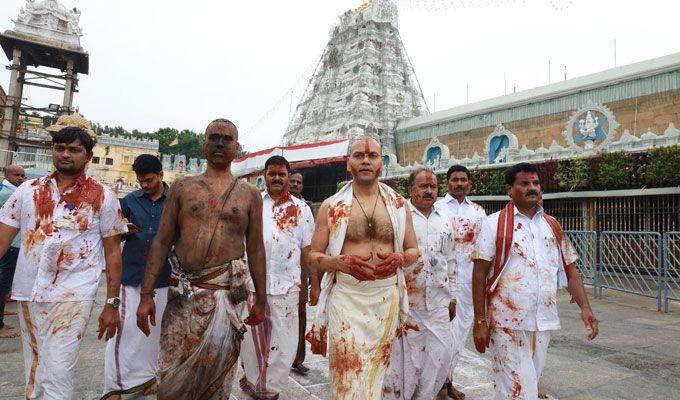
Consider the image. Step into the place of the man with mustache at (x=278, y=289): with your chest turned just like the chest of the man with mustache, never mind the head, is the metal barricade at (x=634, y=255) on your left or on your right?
on your left

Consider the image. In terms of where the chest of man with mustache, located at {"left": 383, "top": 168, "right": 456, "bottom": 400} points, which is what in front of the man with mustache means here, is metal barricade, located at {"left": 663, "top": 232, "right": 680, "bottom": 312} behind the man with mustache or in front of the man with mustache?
behind

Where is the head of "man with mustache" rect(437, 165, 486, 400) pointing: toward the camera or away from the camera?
toward the camera

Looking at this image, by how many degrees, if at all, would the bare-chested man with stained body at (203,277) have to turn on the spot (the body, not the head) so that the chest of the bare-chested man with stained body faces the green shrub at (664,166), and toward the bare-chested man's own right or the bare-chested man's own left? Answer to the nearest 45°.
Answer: approximately 90° to the bare-chested man's own left

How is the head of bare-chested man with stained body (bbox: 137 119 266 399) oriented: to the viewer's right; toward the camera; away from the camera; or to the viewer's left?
toward the camera

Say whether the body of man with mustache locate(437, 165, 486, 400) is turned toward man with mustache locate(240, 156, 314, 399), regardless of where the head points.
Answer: no

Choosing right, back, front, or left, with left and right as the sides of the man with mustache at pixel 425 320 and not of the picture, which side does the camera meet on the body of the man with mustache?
front

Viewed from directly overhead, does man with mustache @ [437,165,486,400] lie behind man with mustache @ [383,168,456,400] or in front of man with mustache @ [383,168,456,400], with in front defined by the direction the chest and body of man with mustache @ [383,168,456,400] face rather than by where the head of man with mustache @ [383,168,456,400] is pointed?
behind

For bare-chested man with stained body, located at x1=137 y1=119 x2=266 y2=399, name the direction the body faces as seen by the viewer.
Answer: toward the camera

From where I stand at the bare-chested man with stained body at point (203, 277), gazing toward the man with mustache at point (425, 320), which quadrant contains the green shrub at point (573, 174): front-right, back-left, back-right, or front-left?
front-left

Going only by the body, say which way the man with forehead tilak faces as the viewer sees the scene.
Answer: toward the camera

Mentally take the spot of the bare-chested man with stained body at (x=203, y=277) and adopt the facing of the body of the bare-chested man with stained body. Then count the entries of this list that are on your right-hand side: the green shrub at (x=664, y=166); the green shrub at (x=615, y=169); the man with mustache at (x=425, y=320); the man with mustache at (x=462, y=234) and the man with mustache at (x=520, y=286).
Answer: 0

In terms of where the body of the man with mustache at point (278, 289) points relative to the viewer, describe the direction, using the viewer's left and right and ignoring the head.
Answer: facing the viewer

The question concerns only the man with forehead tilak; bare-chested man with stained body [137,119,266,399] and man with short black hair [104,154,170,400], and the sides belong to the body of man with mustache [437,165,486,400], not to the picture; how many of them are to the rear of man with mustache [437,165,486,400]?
0

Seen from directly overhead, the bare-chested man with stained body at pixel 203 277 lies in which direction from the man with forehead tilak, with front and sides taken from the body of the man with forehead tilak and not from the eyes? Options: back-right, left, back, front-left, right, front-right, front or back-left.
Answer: right

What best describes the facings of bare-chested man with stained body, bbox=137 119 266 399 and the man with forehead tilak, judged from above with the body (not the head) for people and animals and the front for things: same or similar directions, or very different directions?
same or similar directions

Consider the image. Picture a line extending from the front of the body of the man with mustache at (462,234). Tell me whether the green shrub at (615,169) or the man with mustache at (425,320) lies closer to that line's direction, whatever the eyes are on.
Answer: the man with mustache

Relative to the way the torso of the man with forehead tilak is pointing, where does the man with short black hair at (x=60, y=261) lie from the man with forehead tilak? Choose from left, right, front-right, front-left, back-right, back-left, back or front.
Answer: right

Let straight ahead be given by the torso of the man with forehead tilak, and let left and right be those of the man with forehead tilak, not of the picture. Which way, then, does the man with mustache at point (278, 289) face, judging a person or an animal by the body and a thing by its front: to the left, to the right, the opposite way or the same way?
the same way
